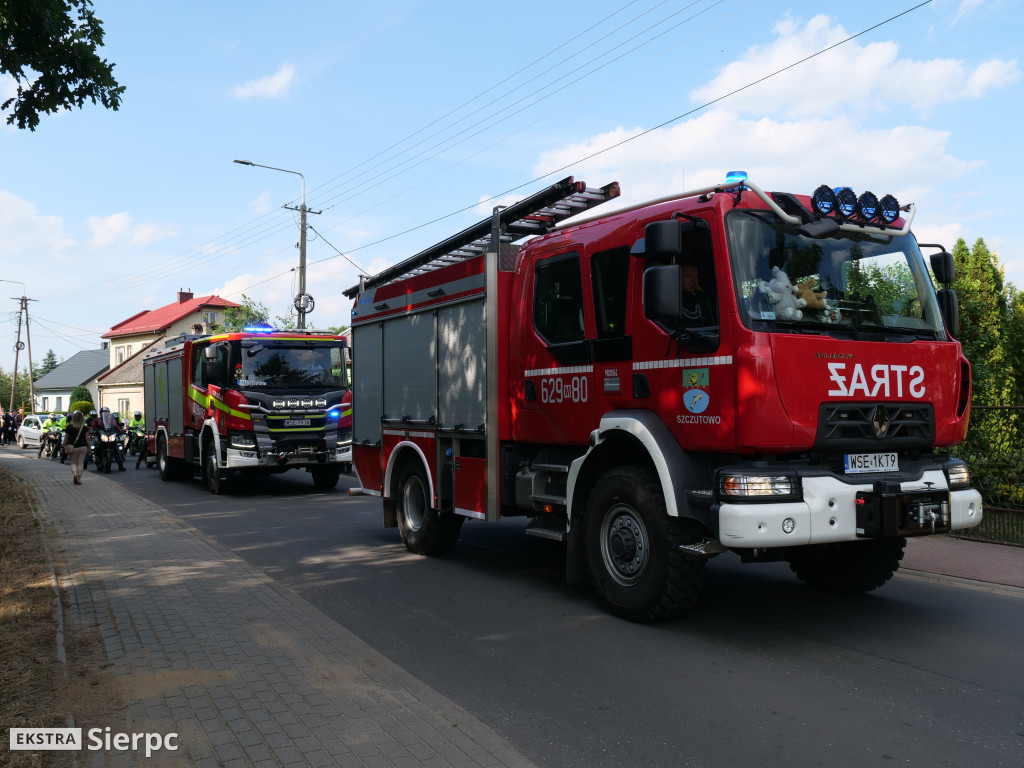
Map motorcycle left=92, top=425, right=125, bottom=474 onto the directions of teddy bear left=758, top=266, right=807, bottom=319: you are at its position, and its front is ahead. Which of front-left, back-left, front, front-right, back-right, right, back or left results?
back

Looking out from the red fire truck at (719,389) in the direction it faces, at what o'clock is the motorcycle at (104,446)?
The motorcycle is roughly at 6 o'clock from the red fire truck.

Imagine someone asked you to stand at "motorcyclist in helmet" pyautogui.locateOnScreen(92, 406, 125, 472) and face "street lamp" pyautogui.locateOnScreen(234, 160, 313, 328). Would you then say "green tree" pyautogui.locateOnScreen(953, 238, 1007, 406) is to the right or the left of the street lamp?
right

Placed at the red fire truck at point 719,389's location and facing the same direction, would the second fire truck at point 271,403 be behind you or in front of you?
behind

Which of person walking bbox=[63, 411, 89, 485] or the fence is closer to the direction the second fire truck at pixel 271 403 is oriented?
the fence

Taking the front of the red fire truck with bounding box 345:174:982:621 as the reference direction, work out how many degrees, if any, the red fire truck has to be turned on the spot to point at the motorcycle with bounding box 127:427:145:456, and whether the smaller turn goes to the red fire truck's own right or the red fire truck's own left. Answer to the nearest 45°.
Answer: approximately 180°

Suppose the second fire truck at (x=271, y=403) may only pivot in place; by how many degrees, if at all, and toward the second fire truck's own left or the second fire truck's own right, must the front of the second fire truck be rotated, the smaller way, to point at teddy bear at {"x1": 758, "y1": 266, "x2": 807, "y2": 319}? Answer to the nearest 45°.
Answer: approximately 45° to the second fire truck's own right

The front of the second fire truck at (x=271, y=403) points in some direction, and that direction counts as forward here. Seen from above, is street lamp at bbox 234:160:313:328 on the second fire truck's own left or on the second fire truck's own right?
on the second fire truck's own left

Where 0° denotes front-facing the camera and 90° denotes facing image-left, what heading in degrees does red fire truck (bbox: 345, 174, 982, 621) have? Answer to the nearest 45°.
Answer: approximately 315°

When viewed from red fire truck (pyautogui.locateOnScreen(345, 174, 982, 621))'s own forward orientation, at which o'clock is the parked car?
The parked car is roughly at 6 o'clock from the red fire truck.

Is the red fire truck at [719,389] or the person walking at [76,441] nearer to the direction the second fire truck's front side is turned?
the red fire truck

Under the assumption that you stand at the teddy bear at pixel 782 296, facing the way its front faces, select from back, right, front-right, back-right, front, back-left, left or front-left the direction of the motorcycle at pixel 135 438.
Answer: back

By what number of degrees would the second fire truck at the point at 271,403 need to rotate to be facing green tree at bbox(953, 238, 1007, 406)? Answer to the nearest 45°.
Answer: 0° — it already faces it

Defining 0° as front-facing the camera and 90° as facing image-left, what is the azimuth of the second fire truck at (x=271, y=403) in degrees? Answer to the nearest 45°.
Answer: approximately 315°

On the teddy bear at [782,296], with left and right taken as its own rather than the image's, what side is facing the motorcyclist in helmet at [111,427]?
back
